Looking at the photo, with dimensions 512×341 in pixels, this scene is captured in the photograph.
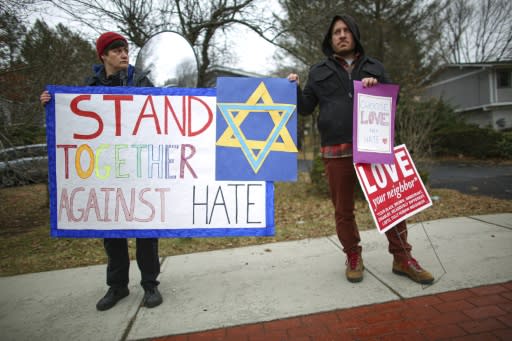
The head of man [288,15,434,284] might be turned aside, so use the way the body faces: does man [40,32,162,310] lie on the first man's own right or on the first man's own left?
on the first man's own right

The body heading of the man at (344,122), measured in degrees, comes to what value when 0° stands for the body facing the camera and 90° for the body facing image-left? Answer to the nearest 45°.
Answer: approximately 0°

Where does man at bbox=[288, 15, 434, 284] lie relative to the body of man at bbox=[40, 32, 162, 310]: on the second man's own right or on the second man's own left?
on the second man's own left

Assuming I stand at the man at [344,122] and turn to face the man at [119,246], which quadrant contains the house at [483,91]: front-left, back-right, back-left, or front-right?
back-right

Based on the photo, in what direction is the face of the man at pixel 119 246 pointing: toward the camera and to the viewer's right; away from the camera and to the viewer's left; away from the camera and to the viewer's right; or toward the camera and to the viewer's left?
toward the camera and to the viewer's right

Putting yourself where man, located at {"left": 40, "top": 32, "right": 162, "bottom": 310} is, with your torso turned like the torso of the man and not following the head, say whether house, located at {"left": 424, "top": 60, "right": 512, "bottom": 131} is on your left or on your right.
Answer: on your left

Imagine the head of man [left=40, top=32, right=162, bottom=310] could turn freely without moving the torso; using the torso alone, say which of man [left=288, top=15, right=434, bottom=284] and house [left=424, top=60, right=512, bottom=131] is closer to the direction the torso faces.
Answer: the man

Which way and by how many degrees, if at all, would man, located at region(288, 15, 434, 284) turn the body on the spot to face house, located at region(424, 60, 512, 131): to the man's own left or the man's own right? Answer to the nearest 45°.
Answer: approximately 180°

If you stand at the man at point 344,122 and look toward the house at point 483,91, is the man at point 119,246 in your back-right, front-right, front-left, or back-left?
back-left

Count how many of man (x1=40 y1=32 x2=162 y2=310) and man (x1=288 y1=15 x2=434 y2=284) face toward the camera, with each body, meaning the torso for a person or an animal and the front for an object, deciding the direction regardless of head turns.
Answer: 2

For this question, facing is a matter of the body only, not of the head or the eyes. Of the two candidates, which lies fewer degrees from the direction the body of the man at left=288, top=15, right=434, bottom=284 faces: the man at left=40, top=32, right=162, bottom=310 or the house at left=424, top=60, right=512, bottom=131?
the man
